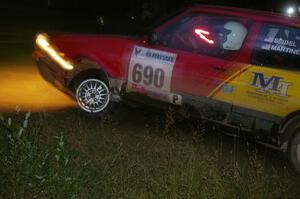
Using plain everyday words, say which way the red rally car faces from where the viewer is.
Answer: facing to the left of the viewer
